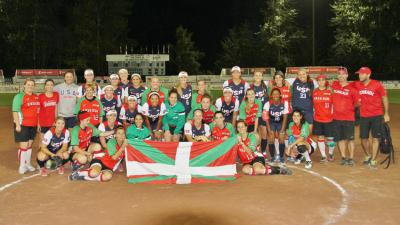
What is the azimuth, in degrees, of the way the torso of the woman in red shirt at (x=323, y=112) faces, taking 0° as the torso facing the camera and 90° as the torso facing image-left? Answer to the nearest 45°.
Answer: approximately 0°
